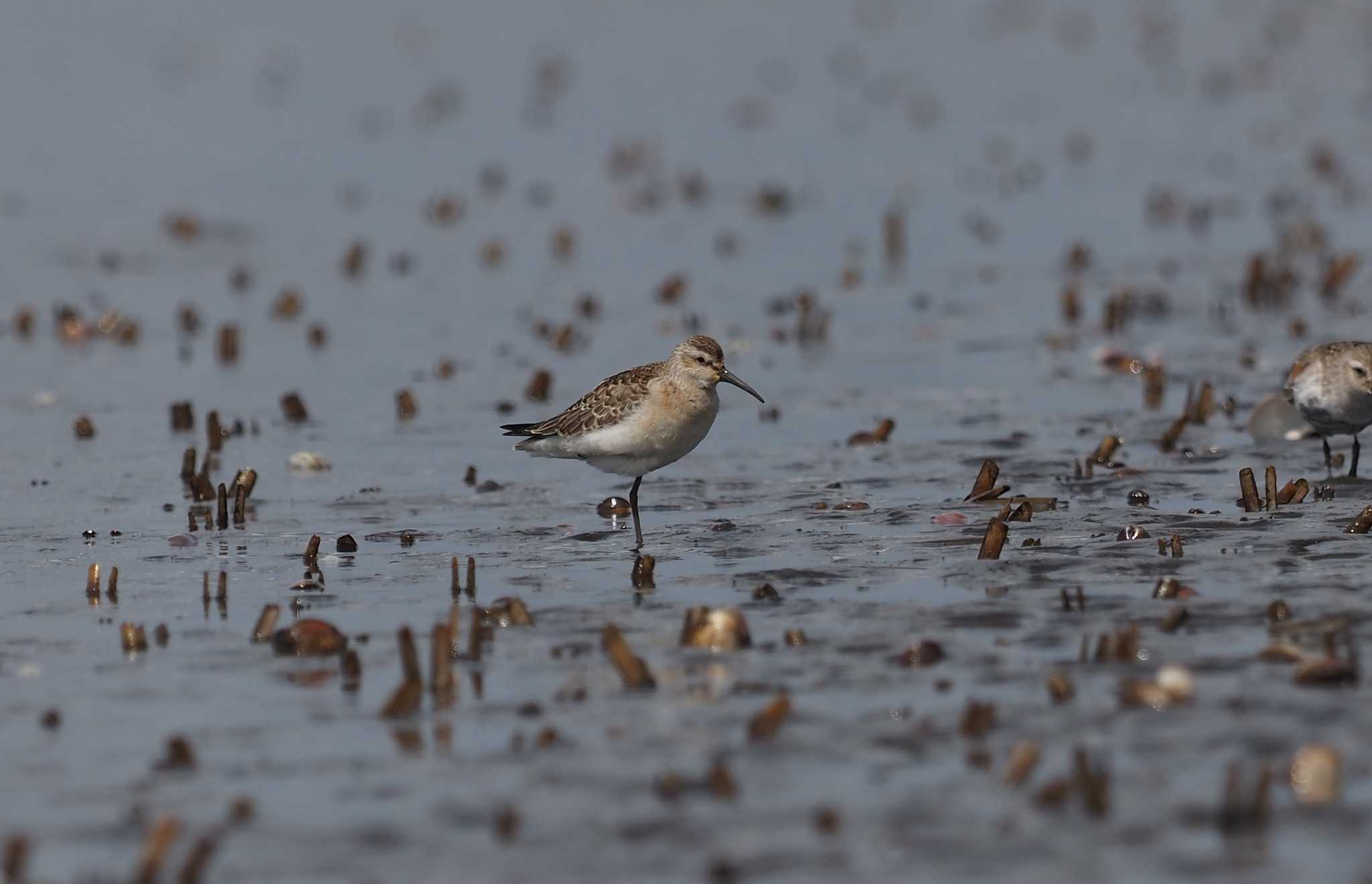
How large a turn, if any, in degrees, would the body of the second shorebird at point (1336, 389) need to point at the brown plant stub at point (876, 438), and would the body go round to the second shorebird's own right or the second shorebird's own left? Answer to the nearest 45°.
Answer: approximately 135° to the second shorebird's own right

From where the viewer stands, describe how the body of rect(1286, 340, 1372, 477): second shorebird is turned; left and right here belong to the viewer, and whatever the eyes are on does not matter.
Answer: facing the viewer and to the right of the viewer

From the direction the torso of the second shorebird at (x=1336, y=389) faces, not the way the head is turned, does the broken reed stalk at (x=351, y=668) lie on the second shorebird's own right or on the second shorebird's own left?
on the second shorebird's own right

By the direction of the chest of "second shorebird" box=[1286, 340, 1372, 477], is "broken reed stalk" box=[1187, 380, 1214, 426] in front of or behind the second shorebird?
behind

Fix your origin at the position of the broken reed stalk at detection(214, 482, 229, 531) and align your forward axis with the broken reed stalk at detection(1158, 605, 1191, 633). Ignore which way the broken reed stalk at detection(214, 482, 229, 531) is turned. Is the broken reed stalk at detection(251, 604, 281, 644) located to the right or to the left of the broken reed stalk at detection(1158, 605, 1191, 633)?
right

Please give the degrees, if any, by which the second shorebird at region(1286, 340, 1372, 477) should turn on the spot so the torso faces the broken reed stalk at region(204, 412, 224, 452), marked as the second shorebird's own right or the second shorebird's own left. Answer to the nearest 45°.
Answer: approximately 135° to the second shorebird's own right

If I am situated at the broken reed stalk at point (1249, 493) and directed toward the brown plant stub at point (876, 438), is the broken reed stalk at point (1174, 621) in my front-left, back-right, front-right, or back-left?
back-left

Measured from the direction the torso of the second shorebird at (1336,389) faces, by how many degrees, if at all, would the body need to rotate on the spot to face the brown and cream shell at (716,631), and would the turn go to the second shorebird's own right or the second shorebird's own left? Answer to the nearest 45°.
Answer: approximately 90° to the second shorebird's own right
